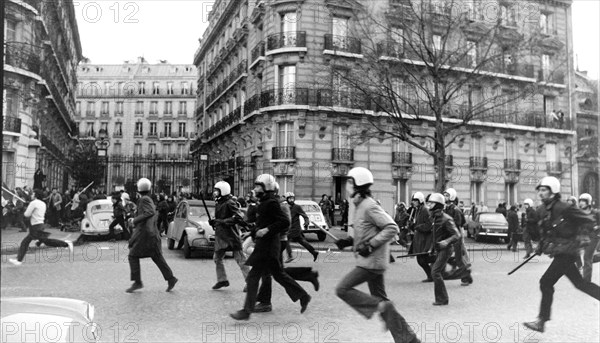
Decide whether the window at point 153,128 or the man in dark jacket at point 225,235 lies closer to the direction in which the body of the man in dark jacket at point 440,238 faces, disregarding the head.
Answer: the man in dark jacket

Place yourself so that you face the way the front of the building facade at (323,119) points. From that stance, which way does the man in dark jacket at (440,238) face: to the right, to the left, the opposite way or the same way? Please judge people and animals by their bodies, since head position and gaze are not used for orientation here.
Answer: to the right

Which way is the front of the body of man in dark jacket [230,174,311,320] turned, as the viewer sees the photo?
to the viewer's left

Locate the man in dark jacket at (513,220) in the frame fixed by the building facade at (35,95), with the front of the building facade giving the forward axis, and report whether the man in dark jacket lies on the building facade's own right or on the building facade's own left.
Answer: on the building facade's own left

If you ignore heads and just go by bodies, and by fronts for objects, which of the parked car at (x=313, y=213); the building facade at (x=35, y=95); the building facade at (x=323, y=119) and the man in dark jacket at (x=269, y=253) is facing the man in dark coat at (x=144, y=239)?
the man in dark jacket at (x=269, y=253)

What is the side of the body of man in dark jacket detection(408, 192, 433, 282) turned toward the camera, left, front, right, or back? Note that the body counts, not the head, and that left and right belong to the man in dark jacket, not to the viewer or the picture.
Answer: left

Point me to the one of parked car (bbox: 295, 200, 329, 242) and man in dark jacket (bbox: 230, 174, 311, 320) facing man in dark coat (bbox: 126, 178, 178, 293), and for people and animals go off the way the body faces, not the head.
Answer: man in dark jacket (bbox: 230, 174, 311, 320)

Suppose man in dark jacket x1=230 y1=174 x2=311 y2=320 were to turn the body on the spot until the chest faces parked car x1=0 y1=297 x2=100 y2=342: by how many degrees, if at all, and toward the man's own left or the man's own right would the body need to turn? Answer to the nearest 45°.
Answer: approximately 90° to the man's own left

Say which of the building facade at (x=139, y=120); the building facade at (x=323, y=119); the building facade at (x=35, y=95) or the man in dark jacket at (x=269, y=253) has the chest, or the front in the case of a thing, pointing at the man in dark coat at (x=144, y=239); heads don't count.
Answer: the building facade at (x=139, y=120)

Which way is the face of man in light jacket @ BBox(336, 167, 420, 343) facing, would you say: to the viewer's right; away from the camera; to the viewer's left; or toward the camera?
to the viewer's left

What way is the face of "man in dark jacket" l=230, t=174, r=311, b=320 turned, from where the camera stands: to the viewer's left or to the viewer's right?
to the viewer's left

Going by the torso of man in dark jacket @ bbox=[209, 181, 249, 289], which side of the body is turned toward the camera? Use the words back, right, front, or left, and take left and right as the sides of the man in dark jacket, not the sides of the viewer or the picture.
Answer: left
